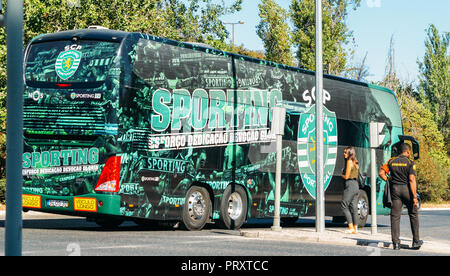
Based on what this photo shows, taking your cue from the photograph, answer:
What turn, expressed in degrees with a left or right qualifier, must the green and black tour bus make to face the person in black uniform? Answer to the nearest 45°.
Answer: approximately 45° to its right

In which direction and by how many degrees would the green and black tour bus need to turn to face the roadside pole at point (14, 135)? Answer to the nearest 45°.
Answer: approximately 135° to its right

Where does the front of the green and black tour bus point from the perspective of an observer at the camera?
facing away from the viewer and to the right of the viewer

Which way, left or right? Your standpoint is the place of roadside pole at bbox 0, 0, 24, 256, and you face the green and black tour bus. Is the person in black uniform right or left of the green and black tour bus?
right

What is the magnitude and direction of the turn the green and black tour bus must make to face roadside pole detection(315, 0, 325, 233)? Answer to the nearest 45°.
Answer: approximately 45° to its right

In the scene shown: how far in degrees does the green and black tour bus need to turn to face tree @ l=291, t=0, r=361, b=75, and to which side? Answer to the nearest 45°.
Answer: approximately 45° to its left

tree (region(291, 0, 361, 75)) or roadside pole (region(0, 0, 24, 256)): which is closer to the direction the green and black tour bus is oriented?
the tree
